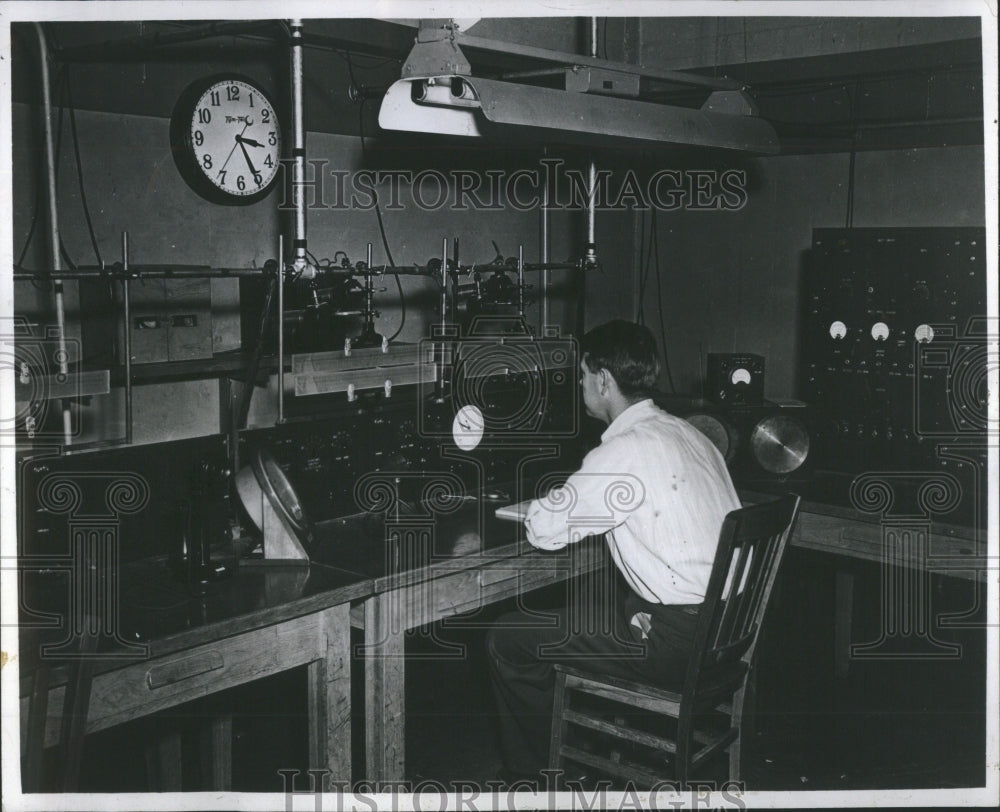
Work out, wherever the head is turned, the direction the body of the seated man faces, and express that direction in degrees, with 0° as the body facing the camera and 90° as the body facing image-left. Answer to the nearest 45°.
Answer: approximately 135°

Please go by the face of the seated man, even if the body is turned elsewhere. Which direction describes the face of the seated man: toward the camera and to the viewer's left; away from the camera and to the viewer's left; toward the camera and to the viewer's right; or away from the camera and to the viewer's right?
away from the camera and to the viewer's left

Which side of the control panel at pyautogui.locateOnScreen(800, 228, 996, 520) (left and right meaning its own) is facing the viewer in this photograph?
front

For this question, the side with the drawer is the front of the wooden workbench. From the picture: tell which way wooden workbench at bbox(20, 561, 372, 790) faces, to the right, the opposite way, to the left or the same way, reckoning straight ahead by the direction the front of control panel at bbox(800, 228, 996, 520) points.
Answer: to the left

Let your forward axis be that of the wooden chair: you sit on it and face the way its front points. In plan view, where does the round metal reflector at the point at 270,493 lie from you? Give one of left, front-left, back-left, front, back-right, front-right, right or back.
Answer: front-left

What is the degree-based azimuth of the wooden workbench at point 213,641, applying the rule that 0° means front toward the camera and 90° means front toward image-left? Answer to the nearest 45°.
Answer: approximately 315°

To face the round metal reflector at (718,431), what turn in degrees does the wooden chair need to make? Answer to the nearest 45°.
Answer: approximately 45° to its right

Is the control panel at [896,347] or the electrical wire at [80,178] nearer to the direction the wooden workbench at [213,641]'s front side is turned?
the control panel

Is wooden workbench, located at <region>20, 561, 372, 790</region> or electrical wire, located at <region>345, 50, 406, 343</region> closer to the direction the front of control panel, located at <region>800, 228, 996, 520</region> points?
the wooden workbench
